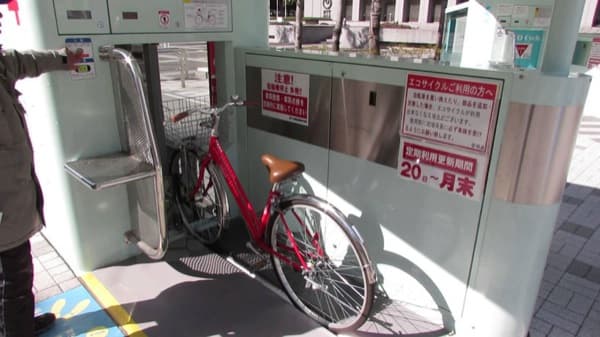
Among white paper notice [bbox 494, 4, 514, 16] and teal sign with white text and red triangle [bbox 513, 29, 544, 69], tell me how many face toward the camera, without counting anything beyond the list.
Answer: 2

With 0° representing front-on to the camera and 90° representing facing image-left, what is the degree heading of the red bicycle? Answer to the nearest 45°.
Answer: approximately 135°

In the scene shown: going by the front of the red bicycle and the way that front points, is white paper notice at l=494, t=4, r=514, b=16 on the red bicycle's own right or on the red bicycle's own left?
on the red bicycle's own right

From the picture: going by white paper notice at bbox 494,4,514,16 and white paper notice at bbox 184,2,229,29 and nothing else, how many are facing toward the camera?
2

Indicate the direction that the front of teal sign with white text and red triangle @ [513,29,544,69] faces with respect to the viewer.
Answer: facing the viewer

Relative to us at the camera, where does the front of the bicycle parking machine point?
facing the viewer and to the right of the viewer

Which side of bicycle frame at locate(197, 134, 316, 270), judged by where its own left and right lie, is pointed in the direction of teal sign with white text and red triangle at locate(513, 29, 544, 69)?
right

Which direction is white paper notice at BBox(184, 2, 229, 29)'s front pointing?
toward the camera

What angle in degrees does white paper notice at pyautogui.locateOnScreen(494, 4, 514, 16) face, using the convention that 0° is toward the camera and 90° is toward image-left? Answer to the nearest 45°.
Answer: approximately 0°
